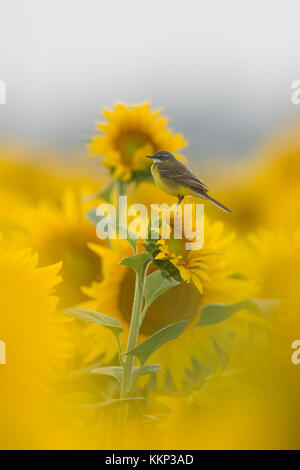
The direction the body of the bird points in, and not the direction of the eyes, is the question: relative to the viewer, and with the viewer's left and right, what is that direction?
facing to the left of the viewer

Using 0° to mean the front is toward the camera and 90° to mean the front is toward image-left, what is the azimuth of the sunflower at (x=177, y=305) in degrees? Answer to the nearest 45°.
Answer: approximately 0°

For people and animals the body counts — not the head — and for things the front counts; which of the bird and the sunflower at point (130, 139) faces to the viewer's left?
the bird

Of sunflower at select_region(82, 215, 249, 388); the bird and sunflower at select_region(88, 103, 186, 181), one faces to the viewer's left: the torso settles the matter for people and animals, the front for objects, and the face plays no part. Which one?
the bird

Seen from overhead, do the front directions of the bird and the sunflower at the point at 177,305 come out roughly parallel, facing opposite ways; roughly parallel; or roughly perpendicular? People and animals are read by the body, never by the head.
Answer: roughly perpendicular

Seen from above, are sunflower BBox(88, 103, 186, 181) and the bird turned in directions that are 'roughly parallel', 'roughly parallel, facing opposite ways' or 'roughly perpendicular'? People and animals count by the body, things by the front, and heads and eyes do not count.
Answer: roughly perpendicular

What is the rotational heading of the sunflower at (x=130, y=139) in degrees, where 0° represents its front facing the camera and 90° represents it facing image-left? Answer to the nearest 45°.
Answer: approximately 0°

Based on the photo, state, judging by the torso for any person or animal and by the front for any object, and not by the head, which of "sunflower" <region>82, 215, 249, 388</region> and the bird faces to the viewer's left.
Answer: the bird

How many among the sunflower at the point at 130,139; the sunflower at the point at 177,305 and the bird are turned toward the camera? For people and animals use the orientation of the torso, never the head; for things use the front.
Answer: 2

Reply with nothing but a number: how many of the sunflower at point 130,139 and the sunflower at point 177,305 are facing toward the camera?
2
